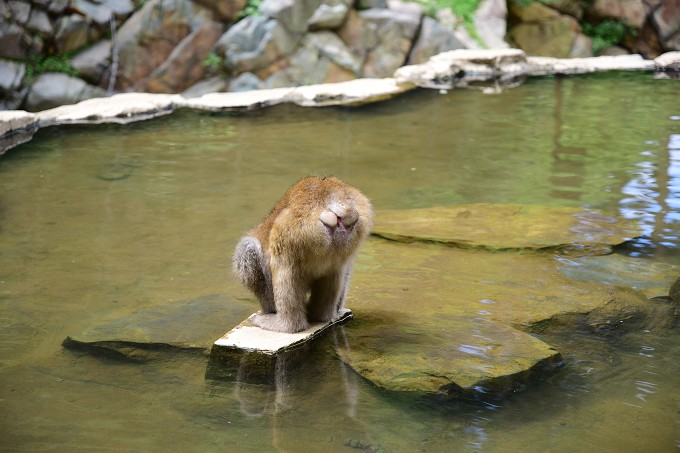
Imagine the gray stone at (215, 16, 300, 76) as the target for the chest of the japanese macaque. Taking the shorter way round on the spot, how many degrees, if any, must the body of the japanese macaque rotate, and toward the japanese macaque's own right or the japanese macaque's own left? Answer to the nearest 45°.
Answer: approximately 45° to the japanese macaque's own right

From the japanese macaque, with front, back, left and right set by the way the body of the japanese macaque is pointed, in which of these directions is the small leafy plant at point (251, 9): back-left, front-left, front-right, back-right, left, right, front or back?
front-right

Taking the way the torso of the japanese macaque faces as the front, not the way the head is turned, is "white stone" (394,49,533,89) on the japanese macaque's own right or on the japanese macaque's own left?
on the japanese macaque's own right

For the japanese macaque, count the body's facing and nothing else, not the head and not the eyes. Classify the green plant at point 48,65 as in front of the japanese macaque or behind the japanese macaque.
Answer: in front

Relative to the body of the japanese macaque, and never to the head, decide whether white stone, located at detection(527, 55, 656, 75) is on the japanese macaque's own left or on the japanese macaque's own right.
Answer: on the japanese macaque's own right

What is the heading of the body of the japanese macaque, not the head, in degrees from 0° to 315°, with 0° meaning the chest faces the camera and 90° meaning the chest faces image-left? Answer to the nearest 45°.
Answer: approximately 135°

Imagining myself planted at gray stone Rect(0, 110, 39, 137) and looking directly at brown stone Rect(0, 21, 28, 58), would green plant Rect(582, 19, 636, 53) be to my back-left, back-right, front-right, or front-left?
front-right
